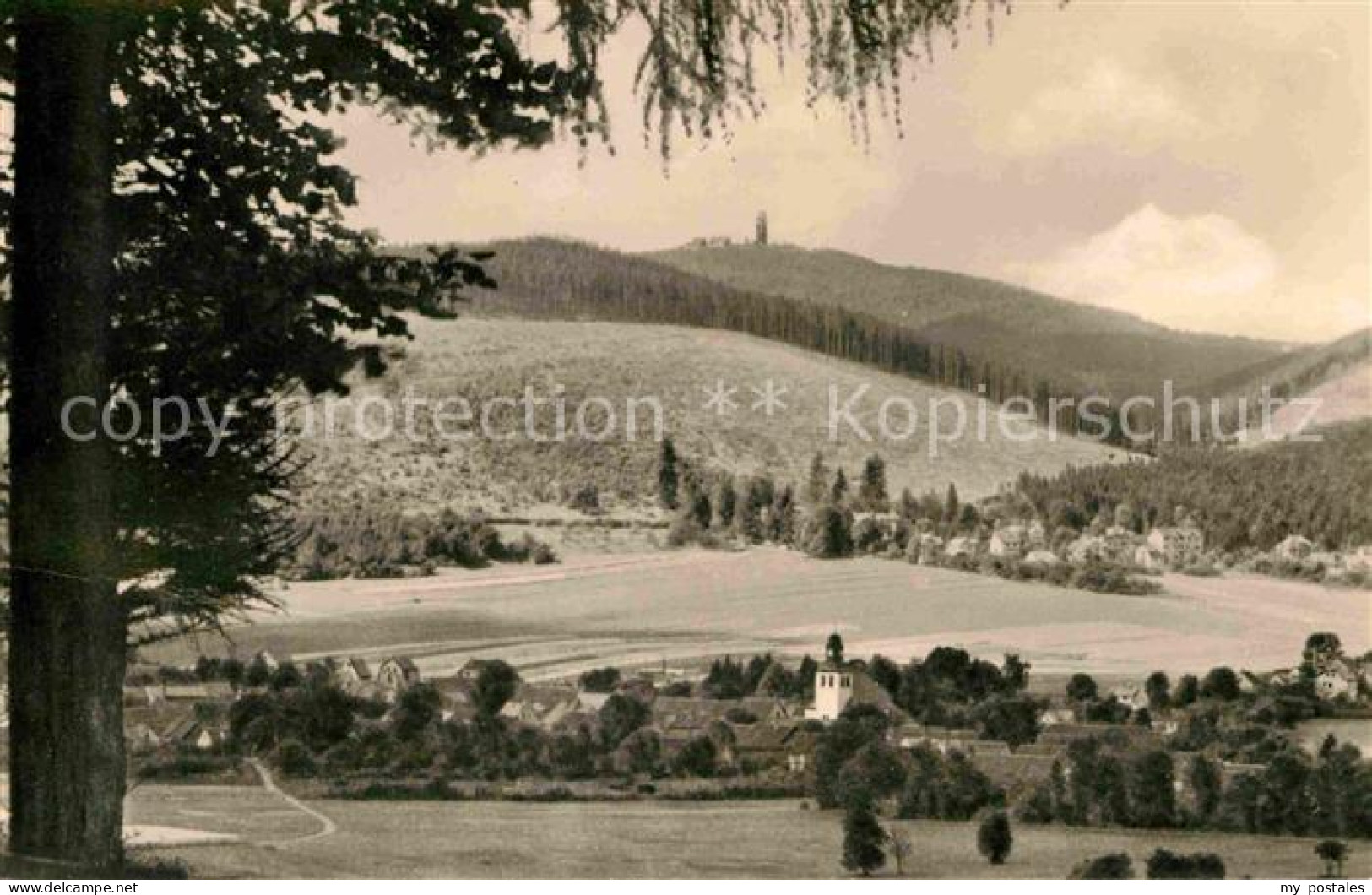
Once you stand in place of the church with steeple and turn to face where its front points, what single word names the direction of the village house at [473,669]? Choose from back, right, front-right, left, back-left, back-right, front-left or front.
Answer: front-right

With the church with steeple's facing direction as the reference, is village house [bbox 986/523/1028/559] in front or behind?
behind

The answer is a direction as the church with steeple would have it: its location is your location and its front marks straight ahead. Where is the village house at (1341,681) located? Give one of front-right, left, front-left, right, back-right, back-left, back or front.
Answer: back-left

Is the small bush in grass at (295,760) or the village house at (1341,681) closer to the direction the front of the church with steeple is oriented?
the small bush in grass

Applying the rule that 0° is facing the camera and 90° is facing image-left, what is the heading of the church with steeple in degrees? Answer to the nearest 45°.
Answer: approximately 45°

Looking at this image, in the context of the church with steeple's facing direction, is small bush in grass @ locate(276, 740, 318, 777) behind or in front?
in front

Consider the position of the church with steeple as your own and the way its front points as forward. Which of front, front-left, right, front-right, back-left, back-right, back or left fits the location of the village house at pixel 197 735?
front-right

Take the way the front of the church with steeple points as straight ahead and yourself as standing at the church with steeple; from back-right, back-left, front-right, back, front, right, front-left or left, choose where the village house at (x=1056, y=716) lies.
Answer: back-left
